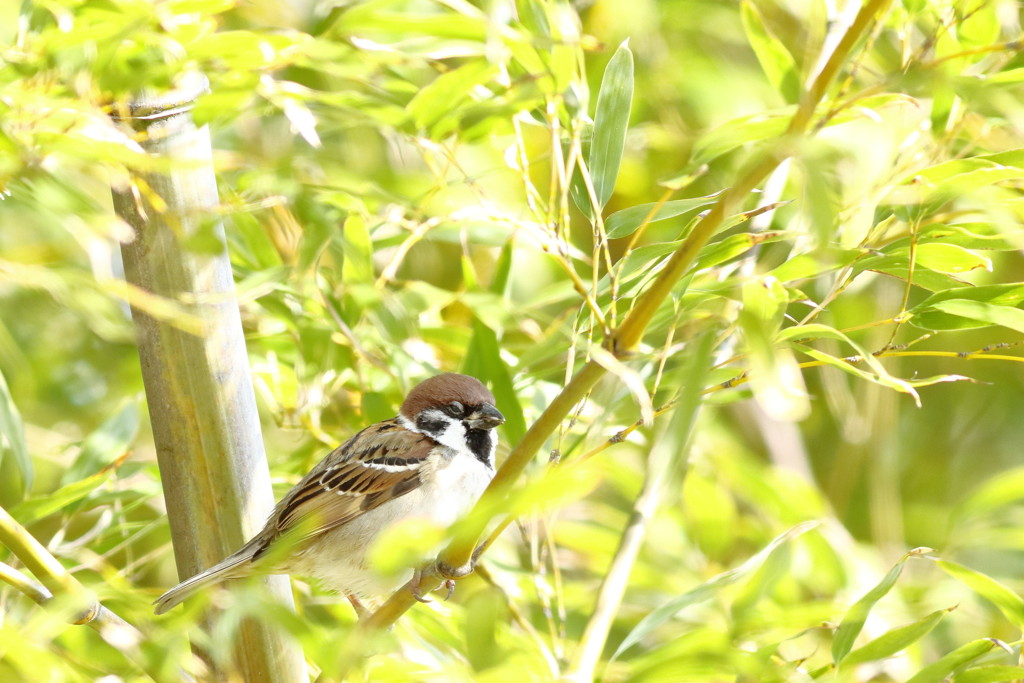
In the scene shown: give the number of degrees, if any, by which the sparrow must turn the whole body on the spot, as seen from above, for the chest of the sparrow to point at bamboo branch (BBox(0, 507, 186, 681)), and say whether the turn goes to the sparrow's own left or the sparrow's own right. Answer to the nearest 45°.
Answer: approximately 135° to the sparrow's own right

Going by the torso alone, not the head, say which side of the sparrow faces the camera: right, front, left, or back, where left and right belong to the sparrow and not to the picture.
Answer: right
